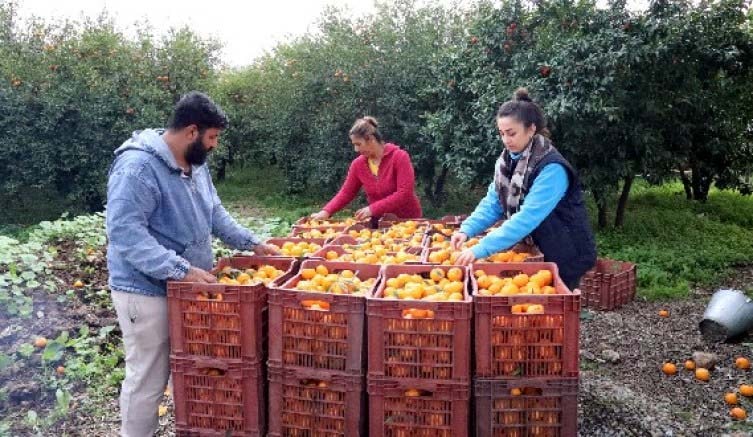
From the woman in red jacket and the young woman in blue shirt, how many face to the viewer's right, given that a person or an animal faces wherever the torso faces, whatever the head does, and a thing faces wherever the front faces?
0

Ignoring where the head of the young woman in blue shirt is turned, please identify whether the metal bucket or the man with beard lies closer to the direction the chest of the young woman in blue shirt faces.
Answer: the man with beard

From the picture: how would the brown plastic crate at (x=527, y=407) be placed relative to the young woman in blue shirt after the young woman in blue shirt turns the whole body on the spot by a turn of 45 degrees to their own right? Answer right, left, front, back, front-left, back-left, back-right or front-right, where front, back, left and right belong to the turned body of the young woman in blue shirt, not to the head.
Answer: left

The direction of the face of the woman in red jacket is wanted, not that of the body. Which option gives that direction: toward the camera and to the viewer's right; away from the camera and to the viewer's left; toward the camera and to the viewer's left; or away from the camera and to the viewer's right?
toward the camera and to the viewer's left

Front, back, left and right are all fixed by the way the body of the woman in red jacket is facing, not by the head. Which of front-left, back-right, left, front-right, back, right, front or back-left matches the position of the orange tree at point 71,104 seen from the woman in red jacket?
right

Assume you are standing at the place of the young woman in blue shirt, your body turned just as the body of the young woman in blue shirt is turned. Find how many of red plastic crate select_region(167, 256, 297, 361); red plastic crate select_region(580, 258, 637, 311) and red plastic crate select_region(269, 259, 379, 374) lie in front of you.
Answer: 2

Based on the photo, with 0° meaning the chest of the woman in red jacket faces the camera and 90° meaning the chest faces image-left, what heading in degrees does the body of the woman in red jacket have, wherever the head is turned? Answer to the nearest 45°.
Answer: approximately 45°

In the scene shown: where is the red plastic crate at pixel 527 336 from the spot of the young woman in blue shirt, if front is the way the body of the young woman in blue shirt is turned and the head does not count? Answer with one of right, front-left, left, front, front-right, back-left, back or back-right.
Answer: front-left

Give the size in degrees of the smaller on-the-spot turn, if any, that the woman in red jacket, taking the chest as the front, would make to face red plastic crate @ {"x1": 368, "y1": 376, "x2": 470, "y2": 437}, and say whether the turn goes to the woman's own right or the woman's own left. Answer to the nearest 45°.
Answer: approximately 45° to the woman's own left

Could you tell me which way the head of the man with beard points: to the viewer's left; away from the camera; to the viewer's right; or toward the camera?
to the viewer's right

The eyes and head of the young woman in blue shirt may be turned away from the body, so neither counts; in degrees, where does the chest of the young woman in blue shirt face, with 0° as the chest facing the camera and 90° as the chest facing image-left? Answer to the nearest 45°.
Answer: approximately 45°

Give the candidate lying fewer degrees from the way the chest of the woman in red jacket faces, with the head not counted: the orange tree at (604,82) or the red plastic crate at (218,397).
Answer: the red plastic crate

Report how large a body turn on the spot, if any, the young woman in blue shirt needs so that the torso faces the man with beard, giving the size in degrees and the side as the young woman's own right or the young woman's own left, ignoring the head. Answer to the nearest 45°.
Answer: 0° — they already face them

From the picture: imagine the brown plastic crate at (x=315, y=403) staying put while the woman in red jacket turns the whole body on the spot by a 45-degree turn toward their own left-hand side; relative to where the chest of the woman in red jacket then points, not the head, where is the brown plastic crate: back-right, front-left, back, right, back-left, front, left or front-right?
front
